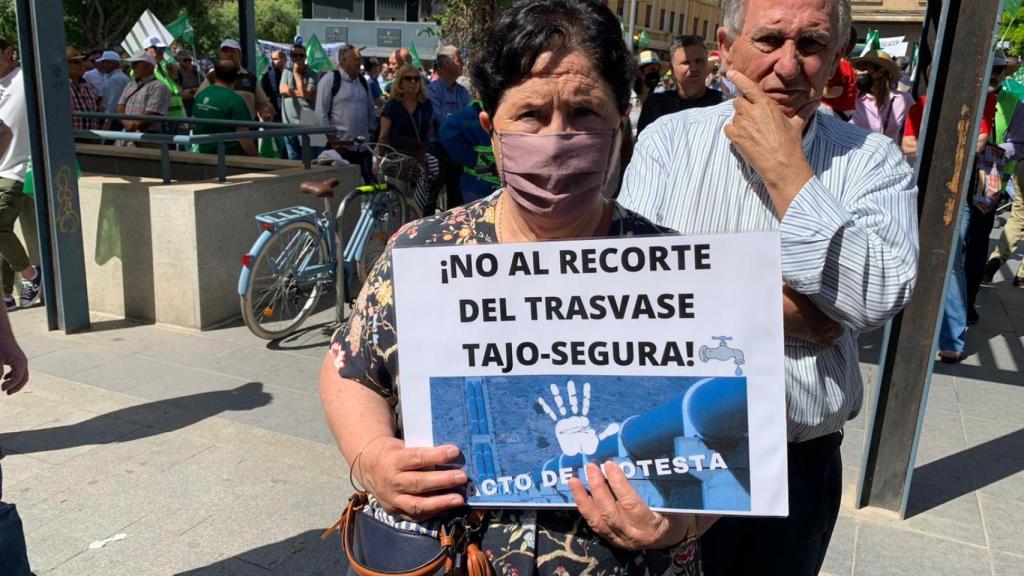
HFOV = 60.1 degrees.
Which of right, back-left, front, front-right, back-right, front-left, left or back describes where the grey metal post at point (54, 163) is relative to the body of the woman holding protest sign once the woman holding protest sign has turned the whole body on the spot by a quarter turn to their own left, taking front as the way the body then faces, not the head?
back-left

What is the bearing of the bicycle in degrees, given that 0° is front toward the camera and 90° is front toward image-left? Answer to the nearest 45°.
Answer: approximately 225°

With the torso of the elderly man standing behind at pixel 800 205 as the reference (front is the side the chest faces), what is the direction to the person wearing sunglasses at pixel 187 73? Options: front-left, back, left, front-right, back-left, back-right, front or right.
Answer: back-right

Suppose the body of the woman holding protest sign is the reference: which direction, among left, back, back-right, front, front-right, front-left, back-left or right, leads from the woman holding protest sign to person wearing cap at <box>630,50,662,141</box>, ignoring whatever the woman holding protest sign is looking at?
back

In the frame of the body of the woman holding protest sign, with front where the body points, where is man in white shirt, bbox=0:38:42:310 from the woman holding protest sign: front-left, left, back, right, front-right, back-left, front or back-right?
back-right

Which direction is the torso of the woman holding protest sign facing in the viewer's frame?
toward the camera

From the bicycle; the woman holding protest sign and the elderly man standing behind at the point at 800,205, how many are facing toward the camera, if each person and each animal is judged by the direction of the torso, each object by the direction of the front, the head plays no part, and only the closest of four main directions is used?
2

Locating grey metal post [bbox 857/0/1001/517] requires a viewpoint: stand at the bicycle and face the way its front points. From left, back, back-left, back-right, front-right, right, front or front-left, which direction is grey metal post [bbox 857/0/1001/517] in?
right

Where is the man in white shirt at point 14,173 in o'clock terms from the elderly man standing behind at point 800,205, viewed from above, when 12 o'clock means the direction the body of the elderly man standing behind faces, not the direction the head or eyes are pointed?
The man in white shirt is roughly at 4 o'clock from the elderly man standing behind.

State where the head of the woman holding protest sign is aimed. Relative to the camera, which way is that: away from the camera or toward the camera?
toward the camera

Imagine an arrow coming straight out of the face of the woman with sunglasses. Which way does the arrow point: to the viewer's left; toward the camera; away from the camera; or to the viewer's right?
toward the camera

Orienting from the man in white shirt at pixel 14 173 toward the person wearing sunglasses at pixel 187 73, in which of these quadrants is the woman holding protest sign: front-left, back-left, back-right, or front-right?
back-right

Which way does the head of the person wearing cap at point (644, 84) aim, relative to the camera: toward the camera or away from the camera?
toward the camera

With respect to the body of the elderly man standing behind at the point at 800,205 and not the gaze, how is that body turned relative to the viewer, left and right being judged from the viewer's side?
facing the viewer

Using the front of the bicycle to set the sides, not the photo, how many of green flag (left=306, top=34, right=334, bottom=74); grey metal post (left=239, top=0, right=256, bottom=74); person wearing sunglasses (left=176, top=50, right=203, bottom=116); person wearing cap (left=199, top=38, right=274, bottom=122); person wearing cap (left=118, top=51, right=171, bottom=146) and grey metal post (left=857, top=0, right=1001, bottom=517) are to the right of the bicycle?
1

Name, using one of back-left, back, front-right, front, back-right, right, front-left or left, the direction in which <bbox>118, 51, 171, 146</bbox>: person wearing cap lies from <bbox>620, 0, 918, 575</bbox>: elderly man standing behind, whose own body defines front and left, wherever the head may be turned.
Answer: back-right

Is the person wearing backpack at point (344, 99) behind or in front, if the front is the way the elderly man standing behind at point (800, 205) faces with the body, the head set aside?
behind

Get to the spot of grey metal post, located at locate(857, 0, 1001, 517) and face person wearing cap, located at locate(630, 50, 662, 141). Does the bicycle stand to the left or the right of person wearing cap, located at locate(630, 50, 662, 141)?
left
